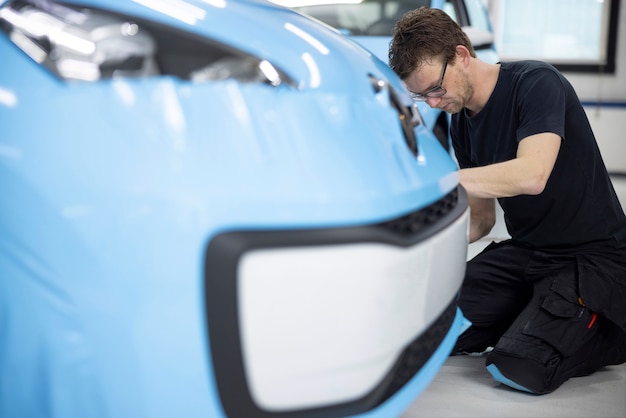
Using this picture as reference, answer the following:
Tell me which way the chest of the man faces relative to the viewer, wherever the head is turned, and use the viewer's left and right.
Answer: facing the viewer and to the left of the viewer

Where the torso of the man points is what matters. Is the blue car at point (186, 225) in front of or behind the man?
in front

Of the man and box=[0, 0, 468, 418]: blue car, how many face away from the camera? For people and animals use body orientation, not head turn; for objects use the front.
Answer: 0

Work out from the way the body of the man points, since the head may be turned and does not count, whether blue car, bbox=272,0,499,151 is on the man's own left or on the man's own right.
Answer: on the man's own right

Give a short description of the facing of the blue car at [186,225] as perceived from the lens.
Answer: facing the viewer and to the right of the viewer

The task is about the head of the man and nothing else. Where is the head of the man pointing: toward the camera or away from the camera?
toward the camera

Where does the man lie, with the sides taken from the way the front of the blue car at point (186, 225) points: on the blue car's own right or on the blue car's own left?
on the blue car's own left
